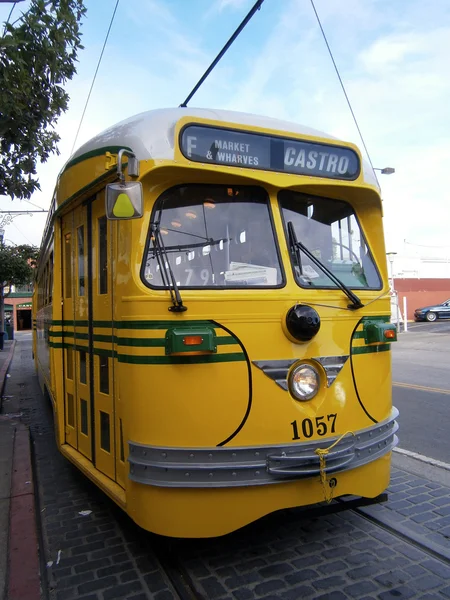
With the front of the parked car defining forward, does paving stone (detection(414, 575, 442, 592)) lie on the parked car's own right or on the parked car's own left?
on the parked car's own left

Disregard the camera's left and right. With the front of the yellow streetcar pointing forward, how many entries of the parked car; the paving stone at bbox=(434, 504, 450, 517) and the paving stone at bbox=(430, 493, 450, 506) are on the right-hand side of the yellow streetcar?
0

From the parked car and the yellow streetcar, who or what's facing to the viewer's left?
the parked car

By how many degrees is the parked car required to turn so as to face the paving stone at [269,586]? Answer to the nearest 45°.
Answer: approximately 90° to its left

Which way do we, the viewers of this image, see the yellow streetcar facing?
facing the viewer and to the right of the viewer

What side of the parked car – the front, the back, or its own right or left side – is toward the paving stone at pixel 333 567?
left

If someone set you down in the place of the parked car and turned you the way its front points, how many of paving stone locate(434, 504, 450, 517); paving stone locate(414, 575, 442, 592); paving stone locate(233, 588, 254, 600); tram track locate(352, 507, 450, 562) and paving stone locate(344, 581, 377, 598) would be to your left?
5

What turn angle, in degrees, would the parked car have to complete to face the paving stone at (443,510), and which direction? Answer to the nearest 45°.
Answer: approximately 90° to its left

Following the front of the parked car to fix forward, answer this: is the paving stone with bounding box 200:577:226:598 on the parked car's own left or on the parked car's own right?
on the parked car's own left

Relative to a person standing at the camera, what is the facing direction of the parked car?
facing to the left of the viewer

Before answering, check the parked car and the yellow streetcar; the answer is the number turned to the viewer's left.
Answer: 1

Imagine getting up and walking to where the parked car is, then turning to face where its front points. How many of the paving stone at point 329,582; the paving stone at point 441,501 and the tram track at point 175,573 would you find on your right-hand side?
0

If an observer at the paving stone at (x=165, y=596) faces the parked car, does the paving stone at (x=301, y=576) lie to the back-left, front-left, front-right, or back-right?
front-right

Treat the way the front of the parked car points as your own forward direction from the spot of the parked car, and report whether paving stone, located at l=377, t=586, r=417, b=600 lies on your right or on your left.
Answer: on your left

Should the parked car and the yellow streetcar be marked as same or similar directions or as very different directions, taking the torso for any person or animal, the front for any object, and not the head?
very different directions

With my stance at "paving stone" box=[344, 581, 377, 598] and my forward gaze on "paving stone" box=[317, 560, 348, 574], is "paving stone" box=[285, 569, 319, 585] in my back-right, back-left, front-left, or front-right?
front-left

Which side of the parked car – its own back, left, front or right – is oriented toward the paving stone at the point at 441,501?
left

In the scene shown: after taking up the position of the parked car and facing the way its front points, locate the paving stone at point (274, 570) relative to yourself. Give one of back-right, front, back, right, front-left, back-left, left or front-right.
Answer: left

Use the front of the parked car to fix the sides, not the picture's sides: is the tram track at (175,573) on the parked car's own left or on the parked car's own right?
on the parked car's own left
